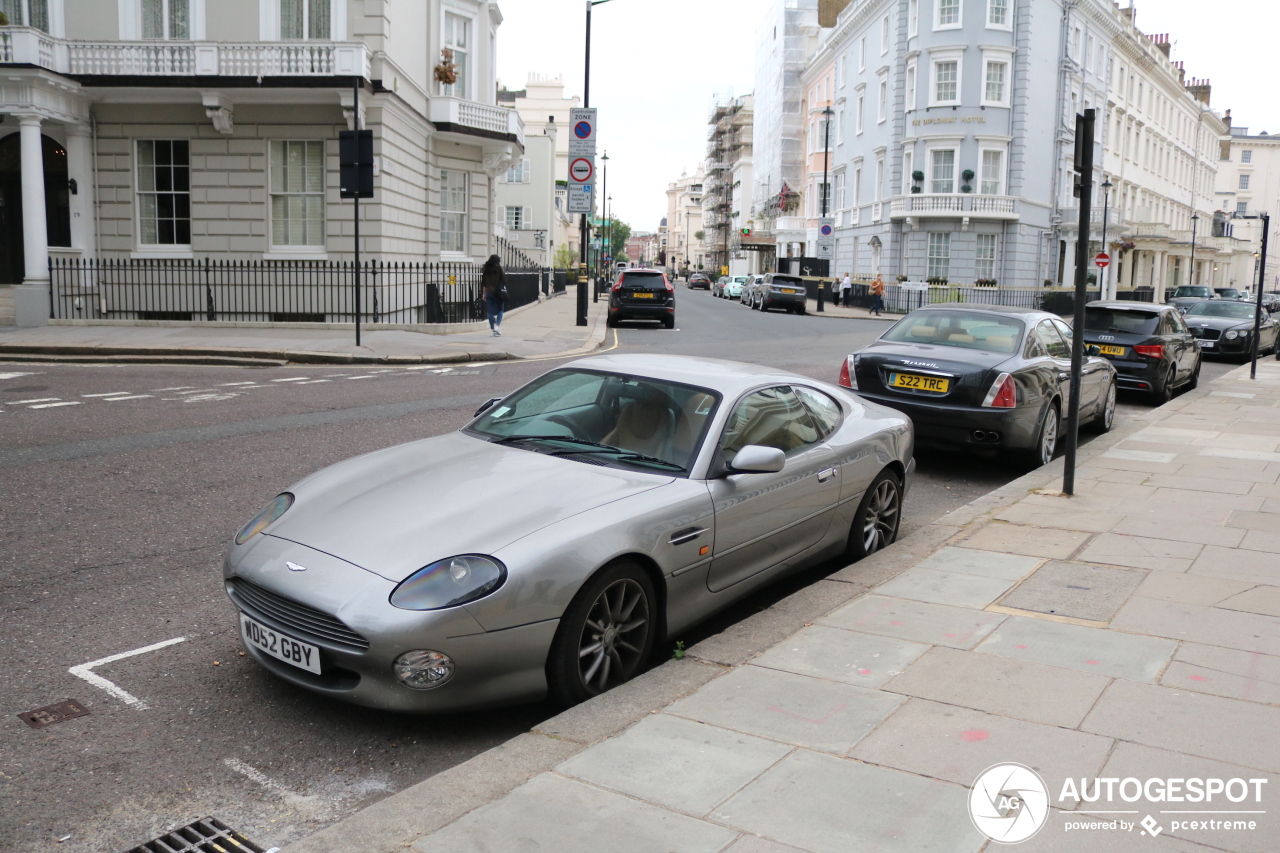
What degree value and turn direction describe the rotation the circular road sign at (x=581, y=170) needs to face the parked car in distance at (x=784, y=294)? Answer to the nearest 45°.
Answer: approximately 135° to its left

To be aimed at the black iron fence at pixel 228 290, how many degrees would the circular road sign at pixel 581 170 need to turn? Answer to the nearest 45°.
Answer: approximately 45° to its right

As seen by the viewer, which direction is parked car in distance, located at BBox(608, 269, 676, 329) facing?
away from the camera

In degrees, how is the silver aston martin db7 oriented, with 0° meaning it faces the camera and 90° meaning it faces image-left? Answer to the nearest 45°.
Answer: approximately 45°

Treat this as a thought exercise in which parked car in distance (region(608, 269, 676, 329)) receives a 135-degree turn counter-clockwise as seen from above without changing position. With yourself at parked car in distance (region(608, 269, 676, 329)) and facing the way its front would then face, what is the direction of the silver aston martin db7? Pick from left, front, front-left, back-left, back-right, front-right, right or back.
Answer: front-left

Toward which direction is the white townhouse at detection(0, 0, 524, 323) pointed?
toward the camera

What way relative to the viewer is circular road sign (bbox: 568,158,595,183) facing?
toward the camera

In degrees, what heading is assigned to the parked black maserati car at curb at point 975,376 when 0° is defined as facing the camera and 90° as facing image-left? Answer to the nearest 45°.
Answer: approximately 225°

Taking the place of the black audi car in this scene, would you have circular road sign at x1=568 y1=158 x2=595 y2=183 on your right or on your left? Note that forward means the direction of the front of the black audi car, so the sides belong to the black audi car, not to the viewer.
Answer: on your left

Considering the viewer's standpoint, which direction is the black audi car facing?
facing away from the viewer and to the right of the viewer

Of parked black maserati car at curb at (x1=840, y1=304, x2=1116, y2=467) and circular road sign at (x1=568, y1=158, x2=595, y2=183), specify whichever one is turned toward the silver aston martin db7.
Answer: the circular road sign

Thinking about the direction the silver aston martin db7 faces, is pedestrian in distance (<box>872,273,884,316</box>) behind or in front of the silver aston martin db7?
behind
